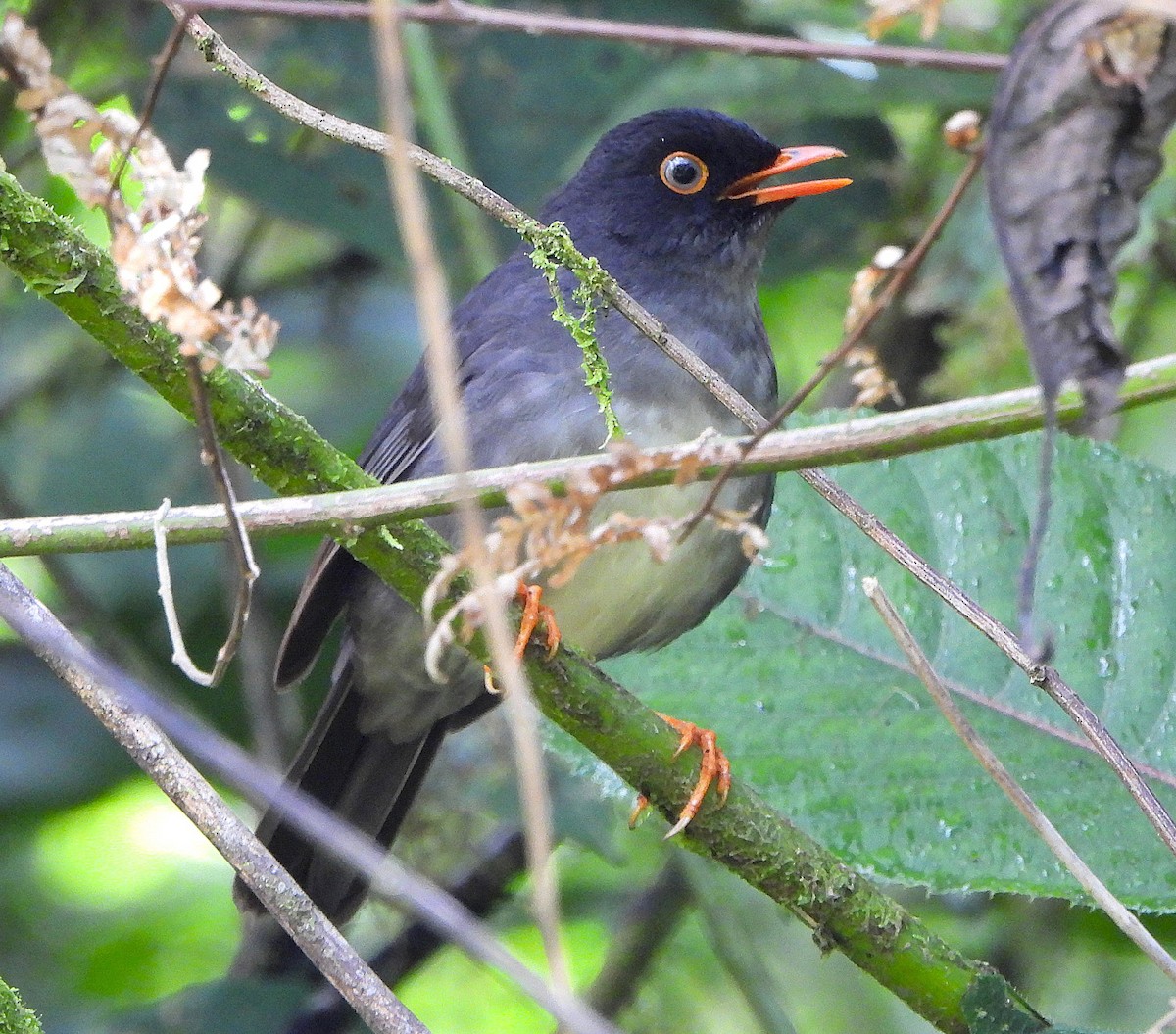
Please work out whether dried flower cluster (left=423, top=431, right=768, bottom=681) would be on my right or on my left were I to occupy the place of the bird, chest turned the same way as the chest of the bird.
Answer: on my right

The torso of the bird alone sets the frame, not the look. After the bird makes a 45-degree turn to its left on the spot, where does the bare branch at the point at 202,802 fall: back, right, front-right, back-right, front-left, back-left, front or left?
back-right

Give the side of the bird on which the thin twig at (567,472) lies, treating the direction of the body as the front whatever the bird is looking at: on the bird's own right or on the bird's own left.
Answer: on the bird's own right

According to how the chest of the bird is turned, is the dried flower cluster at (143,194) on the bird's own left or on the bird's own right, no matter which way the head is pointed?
on the bird's own right

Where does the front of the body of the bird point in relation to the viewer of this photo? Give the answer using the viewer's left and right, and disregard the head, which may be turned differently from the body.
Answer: facing to the right of the viewer

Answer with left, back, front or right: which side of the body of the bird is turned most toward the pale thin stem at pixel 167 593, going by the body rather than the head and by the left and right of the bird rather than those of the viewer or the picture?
right

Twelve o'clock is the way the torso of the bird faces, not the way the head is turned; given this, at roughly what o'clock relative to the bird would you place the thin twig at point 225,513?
The thin twig is roughly at 3 o'clock from the bird.

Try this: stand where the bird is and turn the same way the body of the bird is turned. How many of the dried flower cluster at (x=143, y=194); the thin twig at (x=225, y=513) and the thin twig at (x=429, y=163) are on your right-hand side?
3
